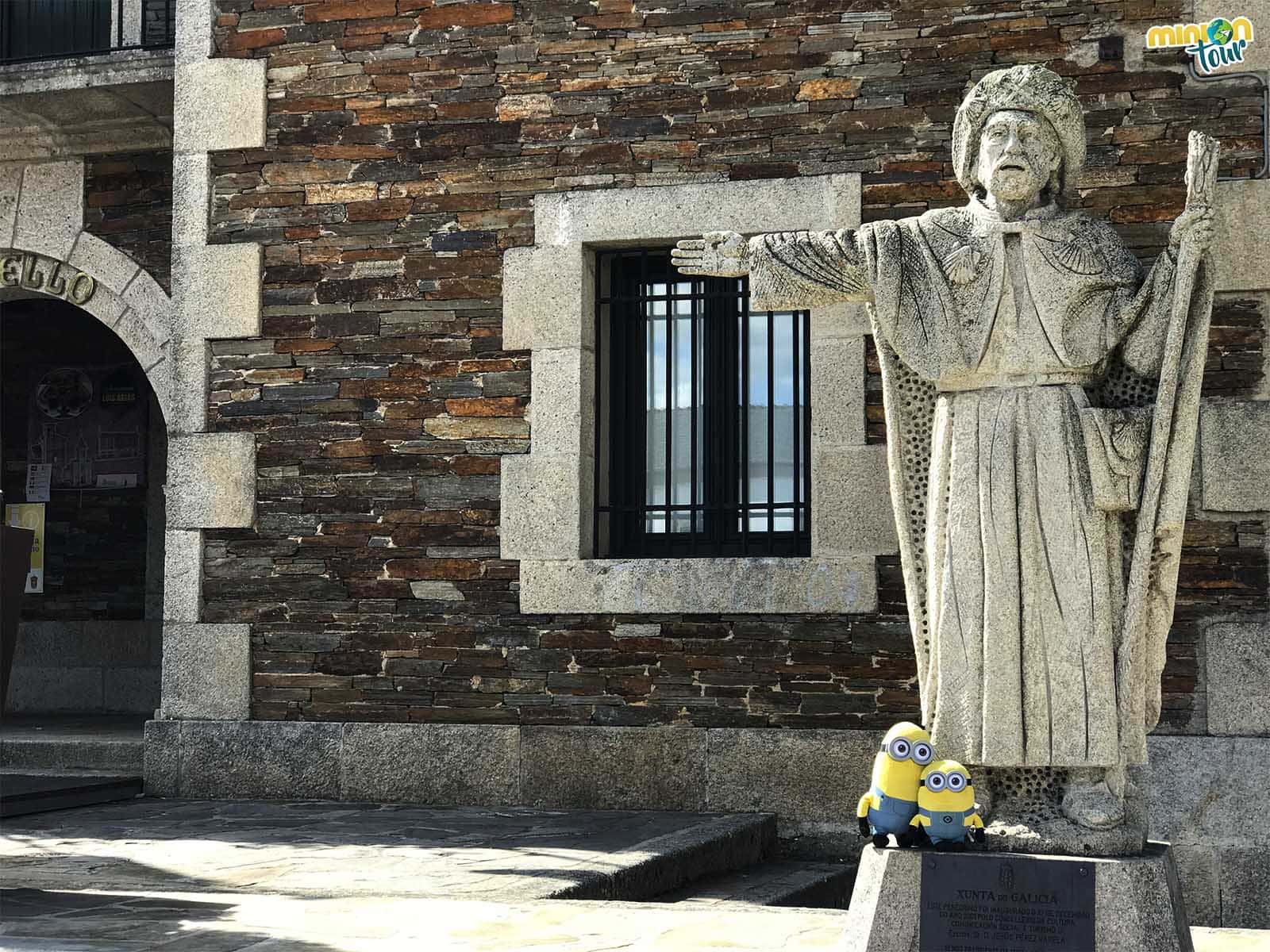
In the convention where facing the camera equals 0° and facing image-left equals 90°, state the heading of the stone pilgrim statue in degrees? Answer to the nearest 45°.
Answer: approximately 0°

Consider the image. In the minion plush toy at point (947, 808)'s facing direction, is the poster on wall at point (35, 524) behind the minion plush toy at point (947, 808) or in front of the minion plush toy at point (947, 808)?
behind

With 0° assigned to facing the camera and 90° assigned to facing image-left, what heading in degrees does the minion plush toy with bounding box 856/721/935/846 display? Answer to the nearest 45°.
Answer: approximately 315°

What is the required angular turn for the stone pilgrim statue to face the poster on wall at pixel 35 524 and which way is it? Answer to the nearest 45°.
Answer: approximately 135° to its right

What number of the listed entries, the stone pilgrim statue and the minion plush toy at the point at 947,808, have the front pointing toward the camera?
2

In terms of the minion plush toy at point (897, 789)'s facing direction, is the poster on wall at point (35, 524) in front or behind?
behind
